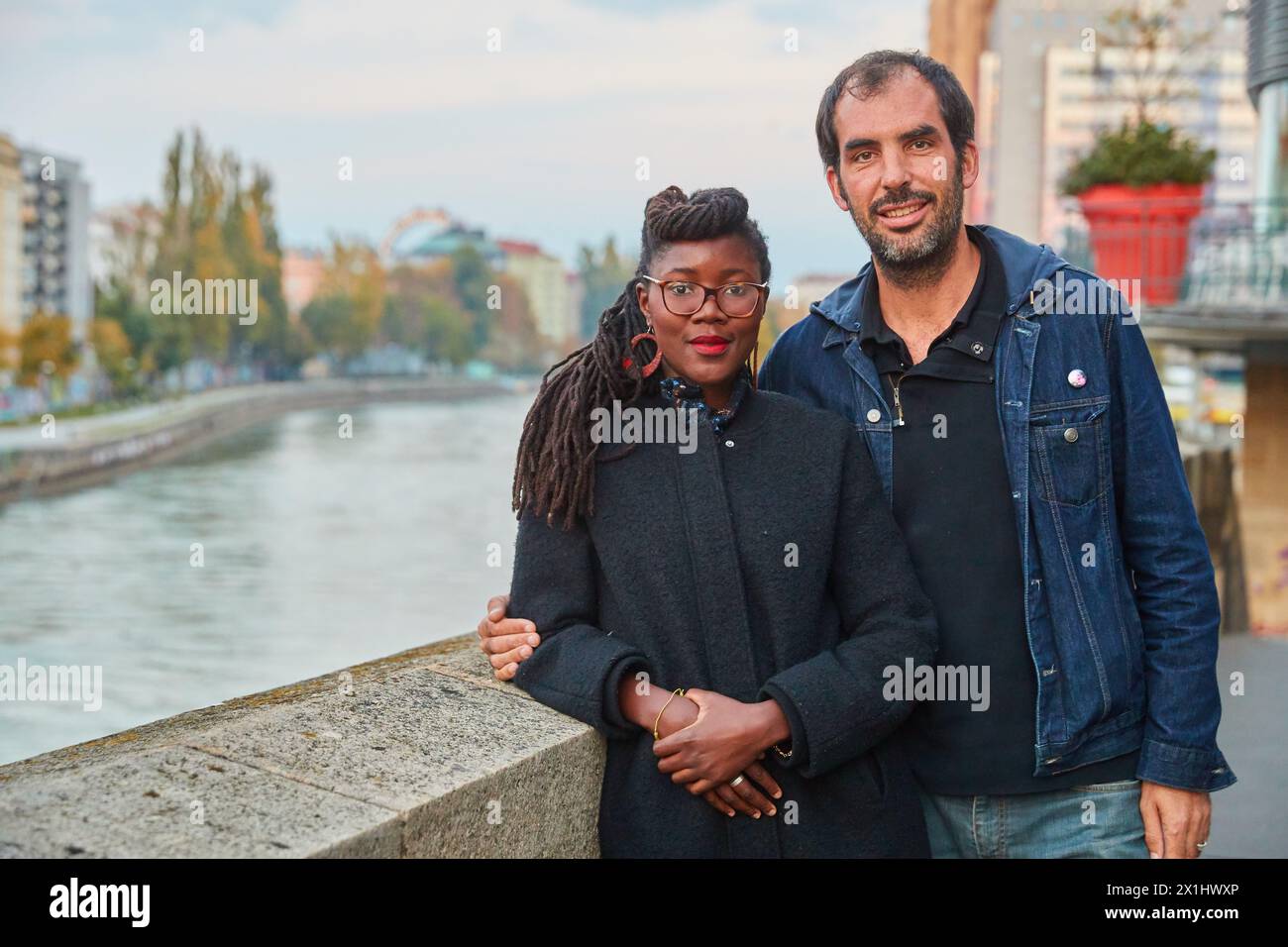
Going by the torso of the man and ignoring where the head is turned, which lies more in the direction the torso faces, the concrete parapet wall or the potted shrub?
the concrete parapet wall

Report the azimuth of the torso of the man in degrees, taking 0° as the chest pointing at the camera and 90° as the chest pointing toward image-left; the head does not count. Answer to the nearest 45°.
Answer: approximately 0°

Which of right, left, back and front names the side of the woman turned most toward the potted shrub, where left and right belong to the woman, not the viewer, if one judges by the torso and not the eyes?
back

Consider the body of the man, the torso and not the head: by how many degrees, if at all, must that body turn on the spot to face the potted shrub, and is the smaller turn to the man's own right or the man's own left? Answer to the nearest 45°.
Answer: approximately 180°

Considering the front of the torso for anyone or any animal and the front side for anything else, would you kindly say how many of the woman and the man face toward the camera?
2
